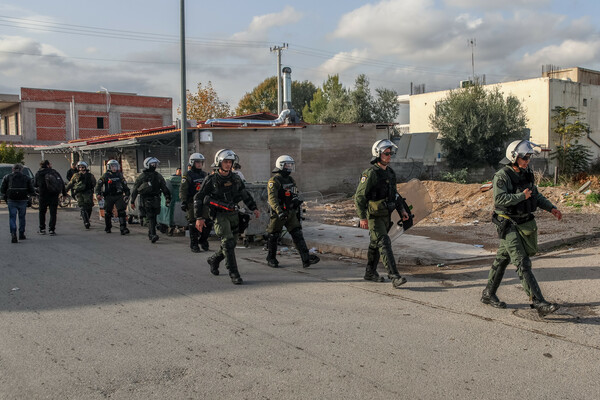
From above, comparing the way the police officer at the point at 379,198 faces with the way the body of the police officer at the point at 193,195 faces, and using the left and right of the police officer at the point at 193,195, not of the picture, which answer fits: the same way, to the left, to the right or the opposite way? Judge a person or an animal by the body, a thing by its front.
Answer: the same way

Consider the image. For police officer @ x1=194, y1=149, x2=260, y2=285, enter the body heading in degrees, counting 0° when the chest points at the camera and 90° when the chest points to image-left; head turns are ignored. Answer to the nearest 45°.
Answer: approximately 315°

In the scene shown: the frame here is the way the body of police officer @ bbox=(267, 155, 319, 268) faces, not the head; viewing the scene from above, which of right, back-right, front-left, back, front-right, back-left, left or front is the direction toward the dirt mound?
left

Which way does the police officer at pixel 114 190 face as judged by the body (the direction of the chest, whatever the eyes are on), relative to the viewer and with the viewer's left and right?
facing the viewer

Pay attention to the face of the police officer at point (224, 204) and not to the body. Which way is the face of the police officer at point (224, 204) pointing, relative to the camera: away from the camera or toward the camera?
toward the camera

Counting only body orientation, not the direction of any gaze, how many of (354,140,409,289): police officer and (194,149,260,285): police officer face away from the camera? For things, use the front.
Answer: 0

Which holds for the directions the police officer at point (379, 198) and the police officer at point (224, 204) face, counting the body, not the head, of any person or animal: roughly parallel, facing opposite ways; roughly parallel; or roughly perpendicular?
roughly parallel

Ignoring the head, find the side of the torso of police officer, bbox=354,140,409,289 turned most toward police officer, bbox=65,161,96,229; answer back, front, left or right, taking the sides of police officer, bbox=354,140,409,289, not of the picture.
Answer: back

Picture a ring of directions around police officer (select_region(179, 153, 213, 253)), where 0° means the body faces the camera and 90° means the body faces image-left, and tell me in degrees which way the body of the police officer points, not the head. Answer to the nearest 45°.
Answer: approximately 315°

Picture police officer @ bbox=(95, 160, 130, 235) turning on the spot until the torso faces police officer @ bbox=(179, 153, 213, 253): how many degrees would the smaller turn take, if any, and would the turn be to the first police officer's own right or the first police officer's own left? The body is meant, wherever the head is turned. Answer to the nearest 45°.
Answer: approximately 45° to the first police officer's own left

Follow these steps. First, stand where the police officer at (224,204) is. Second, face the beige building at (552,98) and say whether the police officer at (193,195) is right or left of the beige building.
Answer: left

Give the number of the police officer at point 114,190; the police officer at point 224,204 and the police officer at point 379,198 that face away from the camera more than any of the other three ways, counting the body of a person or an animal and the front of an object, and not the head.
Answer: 0

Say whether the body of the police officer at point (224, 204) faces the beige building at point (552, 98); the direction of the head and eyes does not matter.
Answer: no

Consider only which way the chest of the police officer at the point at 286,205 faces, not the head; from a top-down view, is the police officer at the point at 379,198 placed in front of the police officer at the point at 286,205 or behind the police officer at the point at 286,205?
in front

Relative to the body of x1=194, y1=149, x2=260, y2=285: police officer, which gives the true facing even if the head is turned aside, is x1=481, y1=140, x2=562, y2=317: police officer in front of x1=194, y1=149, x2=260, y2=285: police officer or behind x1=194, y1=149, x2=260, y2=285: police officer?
in front

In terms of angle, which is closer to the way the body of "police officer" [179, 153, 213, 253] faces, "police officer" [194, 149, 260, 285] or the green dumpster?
the police officer

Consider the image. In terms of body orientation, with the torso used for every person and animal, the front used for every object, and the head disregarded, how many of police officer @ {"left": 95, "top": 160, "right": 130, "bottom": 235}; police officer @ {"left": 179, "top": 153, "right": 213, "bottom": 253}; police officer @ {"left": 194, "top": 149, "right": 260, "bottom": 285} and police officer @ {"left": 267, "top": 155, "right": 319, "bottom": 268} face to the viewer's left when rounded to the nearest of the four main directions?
0

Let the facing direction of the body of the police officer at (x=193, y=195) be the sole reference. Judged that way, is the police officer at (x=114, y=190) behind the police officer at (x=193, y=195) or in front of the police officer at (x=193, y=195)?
behind

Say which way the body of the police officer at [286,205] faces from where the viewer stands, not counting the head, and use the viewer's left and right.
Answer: facing the viewer and to the right of the viewer

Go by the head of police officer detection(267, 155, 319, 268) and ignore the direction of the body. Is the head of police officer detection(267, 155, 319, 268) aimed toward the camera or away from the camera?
toward the camera
